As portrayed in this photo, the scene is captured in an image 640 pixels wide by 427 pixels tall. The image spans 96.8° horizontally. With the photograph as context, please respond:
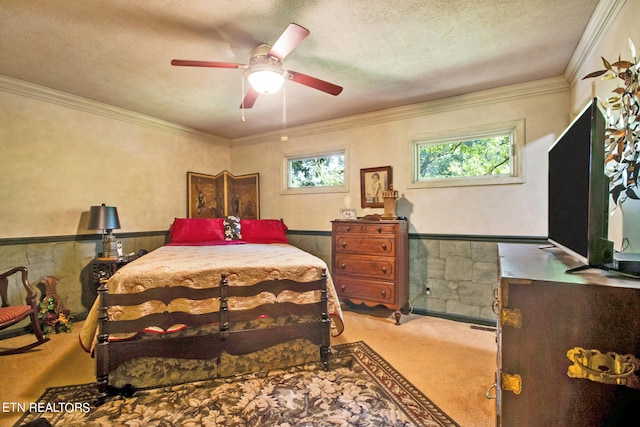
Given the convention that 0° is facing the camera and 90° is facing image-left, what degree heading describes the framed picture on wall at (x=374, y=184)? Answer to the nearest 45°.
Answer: approximately 0°

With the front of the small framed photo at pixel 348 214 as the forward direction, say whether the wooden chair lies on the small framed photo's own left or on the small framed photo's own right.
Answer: on the small framed photo's own right

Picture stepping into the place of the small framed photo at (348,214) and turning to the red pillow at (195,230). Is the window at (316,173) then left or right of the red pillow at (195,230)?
right

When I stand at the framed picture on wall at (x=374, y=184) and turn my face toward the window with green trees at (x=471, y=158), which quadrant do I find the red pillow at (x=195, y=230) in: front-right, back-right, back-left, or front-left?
back-right

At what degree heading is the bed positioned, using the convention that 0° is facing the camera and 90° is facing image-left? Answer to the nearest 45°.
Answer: approximately 0°

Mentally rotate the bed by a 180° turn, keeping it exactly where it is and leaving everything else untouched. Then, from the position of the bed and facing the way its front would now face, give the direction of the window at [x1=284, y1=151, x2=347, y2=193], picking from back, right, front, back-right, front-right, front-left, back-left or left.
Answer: front-right

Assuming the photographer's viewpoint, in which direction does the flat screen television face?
facing to the left of the viewer

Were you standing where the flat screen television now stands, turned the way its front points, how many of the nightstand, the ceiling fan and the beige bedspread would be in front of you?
3
